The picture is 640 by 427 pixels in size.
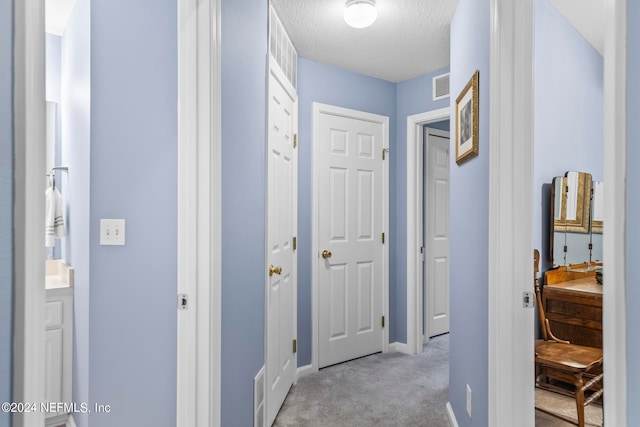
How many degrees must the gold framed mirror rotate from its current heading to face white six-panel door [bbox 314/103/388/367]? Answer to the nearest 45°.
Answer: approximately 90° to its right

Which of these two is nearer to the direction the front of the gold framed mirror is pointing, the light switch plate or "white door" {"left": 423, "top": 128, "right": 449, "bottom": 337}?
the light switch plate

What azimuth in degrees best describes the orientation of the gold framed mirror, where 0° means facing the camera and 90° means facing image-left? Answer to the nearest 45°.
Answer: approximately 0°

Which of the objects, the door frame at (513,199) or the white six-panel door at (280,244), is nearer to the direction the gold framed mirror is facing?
the door frame

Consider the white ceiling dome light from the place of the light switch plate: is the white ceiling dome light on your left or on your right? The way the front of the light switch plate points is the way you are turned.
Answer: on your left

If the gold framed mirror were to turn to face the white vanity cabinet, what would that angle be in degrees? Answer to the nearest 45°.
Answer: approximately 45° to its right

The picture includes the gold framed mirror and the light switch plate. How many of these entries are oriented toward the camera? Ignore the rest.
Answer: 2

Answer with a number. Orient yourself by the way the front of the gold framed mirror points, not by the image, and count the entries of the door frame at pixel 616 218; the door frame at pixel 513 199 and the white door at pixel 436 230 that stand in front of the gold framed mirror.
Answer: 2

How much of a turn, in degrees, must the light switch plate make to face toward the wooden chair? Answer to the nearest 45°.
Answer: approximately 90° to its left

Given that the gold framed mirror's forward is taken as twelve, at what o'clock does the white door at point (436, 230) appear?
The white door is roughly at 4 o'clock from the gold framed mirror.
